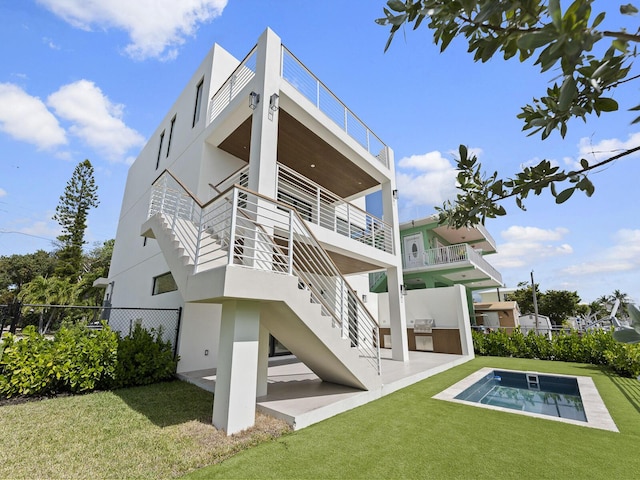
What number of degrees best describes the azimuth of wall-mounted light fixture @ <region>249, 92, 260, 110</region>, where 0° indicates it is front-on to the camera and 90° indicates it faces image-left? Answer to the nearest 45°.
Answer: approximately 45°

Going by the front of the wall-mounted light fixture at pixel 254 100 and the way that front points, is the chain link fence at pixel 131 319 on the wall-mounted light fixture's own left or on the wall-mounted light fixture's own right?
on the wall-mounted light fixture's own right

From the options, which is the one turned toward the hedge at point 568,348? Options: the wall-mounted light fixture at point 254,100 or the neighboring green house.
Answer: the neighboring green house

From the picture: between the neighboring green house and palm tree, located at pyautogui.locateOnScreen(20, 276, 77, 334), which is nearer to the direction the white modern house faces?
the neighboring green house
